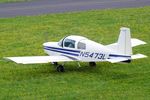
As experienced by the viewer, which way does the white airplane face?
facing away from the viewer and to the left of the viewer
